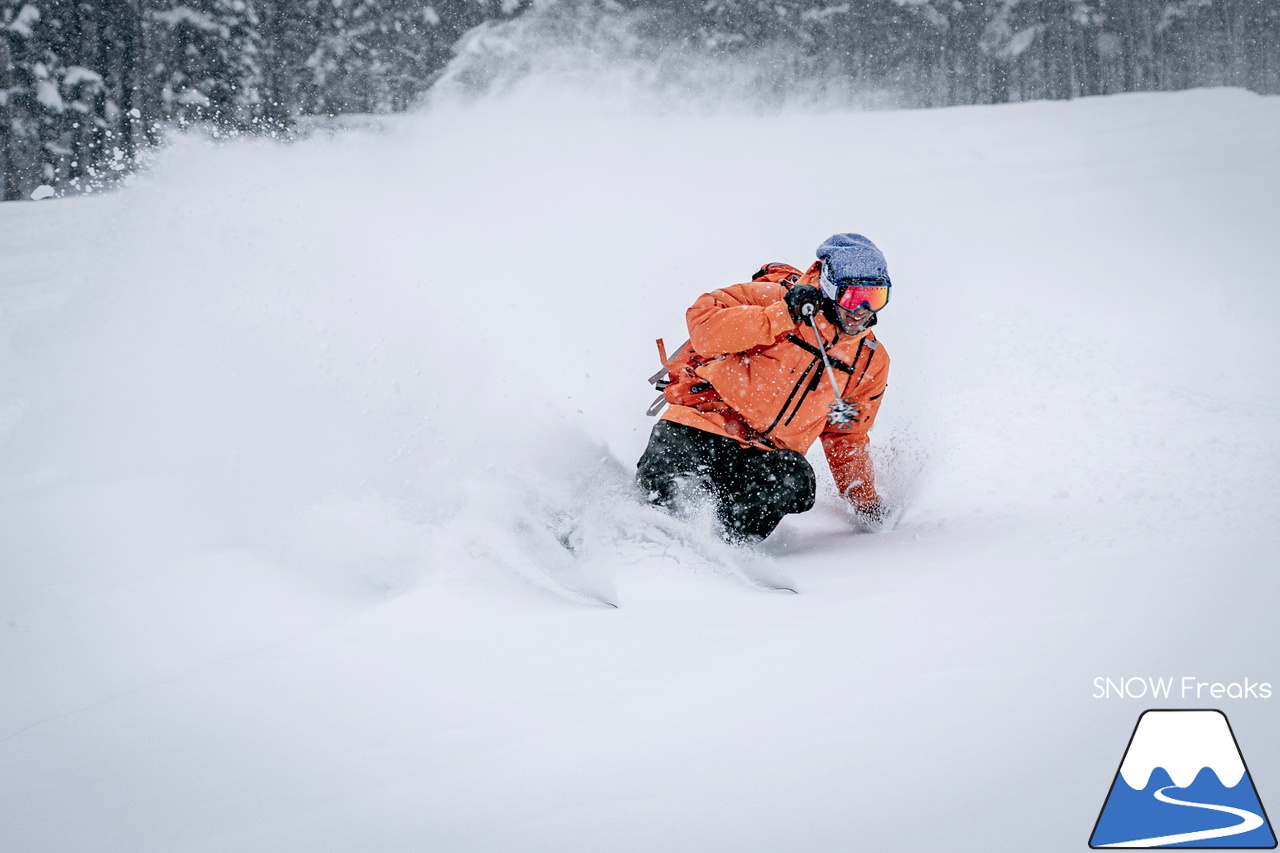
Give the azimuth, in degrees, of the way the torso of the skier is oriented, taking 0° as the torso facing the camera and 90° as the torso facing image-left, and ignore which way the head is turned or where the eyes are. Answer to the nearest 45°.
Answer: approximately 315°
